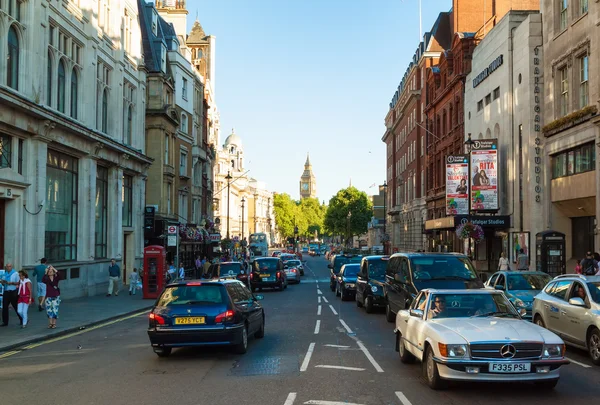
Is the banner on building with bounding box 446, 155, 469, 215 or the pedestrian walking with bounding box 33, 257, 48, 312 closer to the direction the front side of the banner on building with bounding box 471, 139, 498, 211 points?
the pedestrian walking

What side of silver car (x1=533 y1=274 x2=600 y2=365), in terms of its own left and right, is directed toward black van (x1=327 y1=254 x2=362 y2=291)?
back

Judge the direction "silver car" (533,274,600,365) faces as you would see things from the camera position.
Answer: facing the viewer and to the right of the viewer

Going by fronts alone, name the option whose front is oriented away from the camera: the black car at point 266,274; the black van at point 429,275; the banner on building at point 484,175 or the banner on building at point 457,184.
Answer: the black car

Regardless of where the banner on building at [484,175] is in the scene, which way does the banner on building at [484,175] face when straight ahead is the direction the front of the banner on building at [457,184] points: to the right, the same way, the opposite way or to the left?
the same way

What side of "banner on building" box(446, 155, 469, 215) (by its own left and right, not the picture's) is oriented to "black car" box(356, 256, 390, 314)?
front

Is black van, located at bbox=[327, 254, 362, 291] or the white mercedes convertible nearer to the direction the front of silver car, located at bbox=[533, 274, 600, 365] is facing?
the white mercedes convertible

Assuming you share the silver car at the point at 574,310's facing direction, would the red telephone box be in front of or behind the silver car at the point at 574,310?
behind

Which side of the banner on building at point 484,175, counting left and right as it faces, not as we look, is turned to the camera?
front

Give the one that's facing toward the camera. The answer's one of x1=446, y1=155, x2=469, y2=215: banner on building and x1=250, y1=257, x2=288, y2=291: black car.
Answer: the banner on building

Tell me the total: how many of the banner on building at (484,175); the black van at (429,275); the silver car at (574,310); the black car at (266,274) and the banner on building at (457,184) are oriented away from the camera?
1

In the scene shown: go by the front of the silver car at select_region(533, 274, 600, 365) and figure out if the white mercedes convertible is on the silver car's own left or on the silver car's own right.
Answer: on the silver car's own right

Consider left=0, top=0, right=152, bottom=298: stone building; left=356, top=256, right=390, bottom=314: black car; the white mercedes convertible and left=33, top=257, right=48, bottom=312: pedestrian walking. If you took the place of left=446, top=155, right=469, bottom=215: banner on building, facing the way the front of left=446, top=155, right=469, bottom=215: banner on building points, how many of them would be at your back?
0

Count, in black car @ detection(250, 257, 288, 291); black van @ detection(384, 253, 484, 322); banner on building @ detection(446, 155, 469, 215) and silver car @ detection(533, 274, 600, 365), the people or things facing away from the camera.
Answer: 1

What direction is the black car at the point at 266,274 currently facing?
away from the camera
